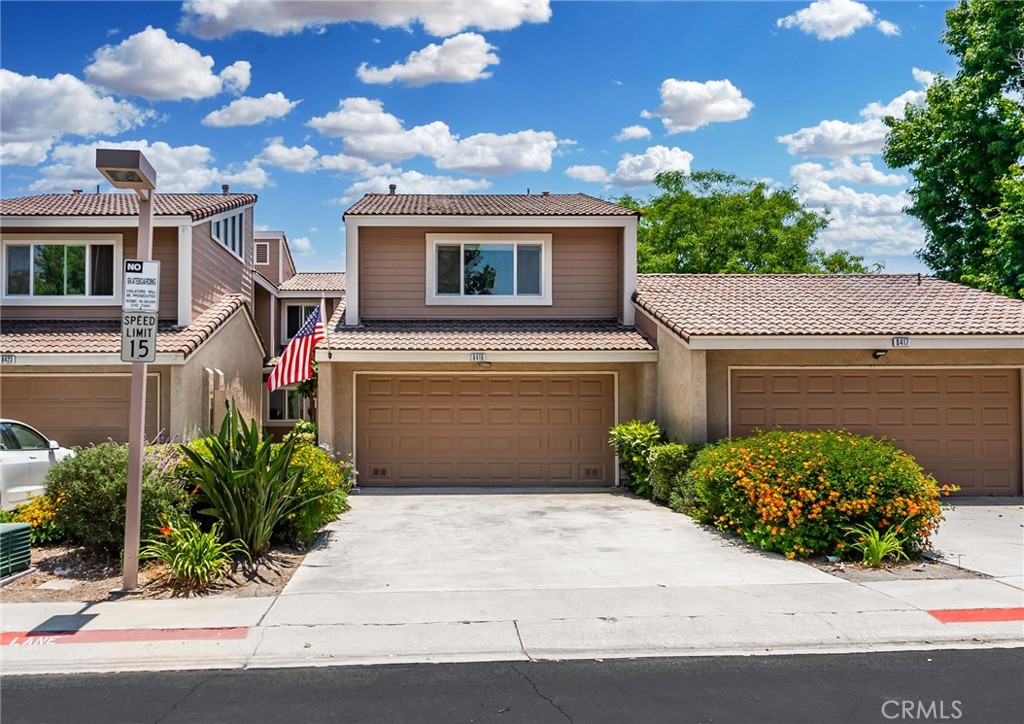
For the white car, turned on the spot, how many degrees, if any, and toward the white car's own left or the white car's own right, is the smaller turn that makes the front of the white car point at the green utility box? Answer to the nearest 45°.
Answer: approximately 135° to the white car's own right

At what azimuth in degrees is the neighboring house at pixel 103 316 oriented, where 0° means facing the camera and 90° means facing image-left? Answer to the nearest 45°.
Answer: approximately 0°

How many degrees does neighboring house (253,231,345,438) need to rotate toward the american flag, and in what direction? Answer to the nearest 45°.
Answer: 0° — it already faces it

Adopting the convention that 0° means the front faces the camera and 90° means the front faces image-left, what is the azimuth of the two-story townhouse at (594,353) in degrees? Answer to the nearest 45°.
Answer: approximately 0°

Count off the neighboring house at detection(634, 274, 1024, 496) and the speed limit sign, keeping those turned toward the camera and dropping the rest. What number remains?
2

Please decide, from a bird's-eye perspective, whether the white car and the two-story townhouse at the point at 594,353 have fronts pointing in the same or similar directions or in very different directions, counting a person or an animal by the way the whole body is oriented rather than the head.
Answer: very different directions

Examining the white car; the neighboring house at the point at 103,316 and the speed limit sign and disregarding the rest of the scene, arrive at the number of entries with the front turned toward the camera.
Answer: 2

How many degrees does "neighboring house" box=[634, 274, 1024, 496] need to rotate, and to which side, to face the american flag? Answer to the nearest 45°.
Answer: approximately 45° to its right
